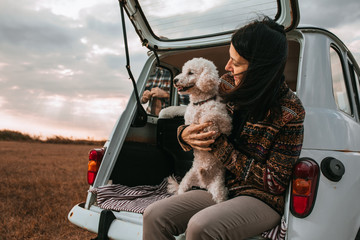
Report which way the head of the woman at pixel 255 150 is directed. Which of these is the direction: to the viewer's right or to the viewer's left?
to the viewer's left

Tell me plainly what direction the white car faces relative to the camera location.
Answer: facing away from the viewer and to the right of the viewer
